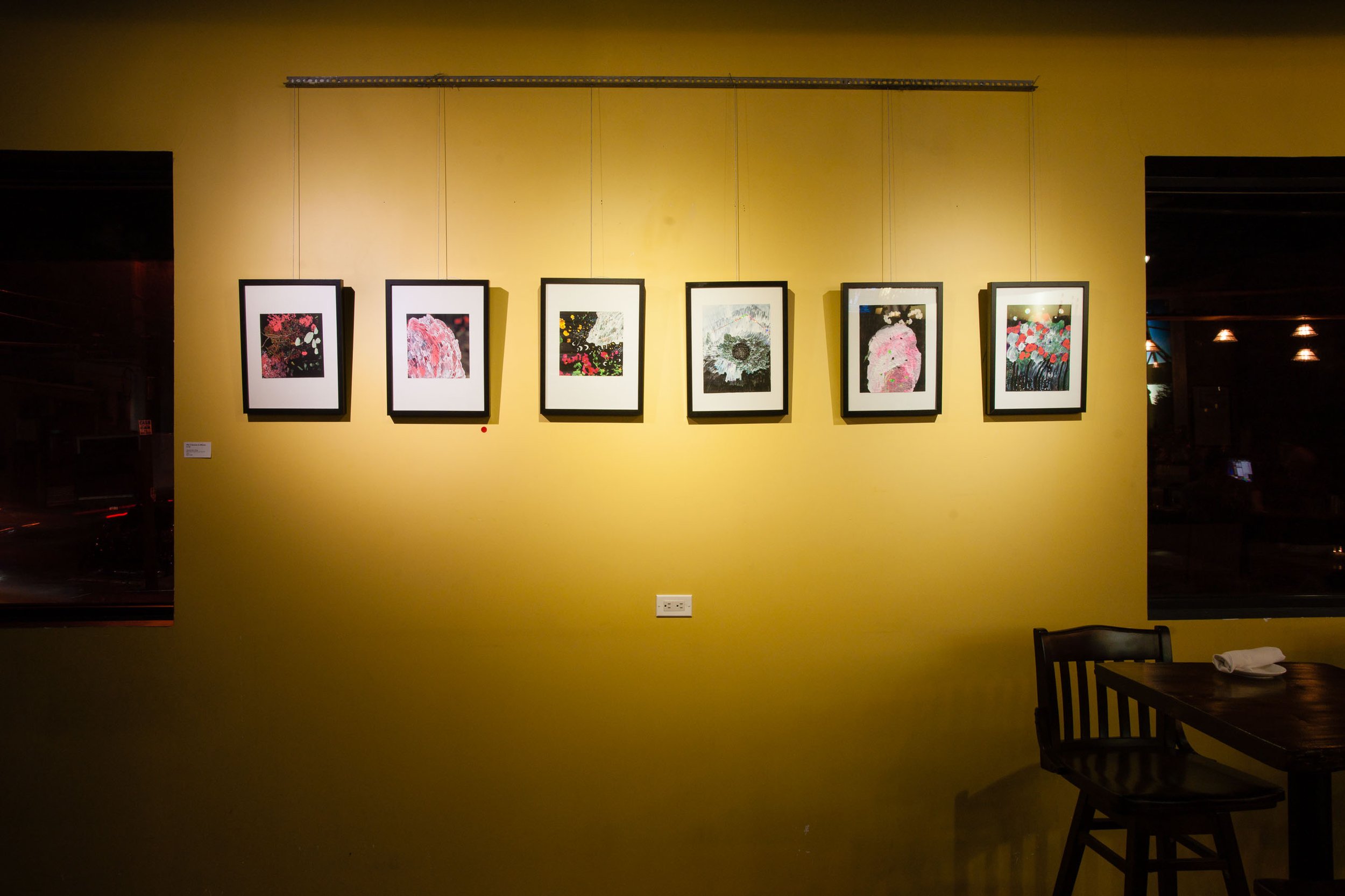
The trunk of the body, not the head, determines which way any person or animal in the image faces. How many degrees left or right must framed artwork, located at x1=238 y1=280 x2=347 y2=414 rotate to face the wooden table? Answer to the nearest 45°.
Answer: approximately 45° to its left

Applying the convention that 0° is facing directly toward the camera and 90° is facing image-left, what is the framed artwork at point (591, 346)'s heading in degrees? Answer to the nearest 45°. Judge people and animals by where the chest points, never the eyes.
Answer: approximately 0°

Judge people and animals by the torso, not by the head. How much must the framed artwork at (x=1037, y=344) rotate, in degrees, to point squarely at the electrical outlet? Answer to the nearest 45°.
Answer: approximately 45° to its right

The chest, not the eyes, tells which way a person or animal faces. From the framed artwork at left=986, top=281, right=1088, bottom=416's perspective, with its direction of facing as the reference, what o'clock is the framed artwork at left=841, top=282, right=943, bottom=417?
the framed artwork at left=841, top=282, right=943, bottom=417 is roughly at 2 o'clock from the framed artwork at left=986, top=281, right=1088, bottom=416.
